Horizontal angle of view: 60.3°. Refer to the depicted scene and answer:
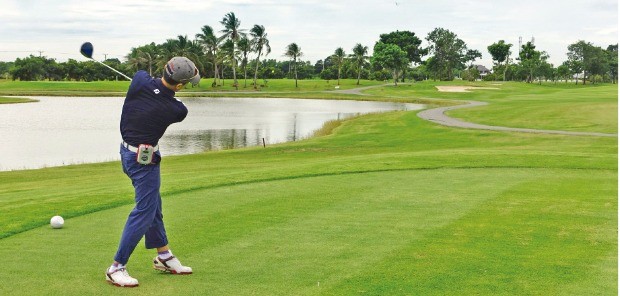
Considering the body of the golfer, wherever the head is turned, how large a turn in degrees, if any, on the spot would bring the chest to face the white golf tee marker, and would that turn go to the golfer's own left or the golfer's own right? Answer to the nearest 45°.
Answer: approximately 90° to the golfer's own left

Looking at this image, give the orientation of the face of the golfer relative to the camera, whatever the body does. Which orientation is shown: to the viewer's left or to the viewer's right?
to the viewer's right

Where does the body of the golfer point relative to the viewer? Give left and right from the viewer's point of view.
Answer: facing away from the viewer and to the right of the viewer
